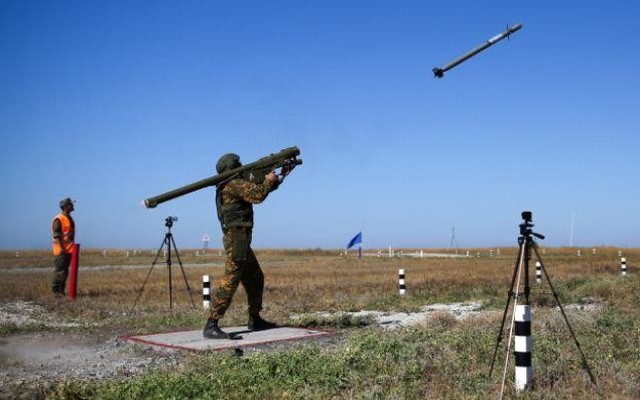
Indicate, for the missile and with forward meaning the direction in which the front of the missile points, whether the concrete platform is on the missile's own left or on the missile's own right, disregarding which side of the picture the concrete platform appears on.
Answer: on the missile's own right

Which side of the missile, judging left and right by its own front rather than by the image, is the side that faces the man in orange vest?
back

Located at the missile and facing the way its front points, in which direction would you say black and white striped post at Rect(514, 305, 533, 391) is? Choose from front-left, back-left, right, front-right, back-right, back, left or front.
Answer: right

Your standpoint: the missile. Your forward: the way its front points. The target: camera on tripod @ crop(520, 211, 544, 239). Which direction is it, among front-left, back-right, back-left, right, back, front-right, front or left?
right

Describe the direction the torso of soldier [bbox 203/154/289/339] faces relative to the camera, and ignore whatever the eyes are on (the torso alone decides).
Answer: to the viewer's right

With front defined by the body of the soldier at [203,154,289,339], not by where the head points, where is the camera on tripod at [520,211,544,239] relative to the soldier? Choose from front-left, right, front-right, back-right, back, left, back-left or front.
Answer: front-right

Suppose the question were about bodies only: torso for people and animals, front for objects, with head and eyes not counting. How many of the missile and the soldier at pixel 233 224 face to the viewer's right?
2

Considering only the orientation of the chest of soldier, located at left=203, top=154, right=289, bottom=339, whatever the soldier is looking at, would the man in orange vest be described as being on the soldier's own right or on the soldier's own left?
on the soldier's own left

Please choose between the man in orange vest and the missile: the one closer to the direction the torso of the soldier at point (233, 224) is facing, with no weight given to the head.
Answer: the missile

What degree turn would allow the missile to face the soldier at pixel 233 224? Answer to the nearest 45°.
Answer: approximately 135° to its right

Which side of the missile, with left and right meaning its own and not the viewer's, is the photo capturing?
right

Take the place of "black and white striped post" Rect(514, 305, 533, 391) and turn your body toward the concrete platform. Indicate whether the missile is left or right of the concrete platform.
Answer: right
